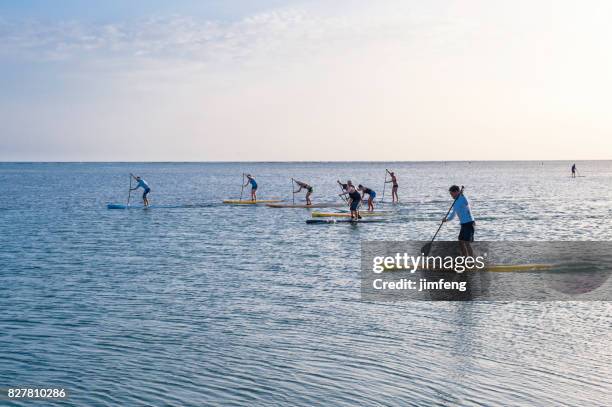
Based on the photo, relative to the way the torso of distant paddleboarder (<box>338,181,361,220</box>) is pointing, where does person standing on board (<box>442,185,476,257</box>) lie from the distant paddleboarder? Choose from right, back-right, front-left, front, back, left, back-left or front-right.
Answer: left

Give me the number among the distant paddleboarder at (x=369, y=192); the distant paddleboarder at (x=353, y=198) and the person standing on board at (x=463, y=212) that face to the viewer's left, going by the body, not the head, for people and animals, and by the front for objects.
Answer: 3

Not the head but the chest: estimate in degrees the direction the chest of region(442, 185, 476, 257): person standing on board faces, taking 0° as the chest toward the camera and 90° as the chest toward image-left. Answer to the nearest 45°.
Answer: approximately 90°

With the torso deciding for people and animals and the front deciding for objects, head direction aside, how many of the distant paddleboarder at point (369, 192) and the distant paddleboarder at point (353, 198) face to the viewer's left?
2

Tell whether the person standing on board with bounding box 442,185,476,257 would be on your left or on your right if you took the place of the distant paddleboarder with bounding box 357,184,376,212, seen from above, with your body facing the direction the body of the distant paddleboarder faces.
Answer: on your left

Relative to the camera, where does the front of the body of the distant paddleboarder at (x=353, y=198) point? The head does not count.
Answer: to the viewer's left

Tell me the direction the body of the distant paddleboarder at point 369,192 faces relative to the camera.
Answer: to the viewer's left
